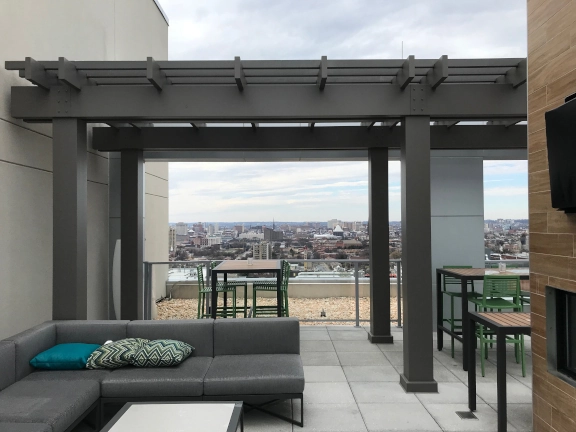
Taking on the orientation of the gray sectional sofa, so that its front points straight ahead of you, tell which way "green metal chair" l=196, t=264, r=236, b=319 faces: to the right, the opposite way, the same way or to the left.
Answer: to the left

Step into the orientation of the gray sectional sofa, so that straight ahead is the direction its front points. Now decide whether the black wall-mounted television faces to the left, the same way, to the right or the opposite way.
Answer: to the right

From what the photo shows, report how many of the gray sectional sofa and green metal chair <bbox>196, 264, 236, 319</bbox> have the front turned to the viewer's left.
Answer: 0

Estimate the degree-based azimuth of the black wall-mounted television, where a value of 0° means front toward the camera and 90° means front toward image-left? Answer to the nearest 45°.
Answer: approximately 45°

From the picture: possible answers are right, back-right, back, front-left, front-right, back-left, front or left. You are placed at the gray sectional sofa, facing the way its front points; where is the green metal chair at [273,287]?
back-left

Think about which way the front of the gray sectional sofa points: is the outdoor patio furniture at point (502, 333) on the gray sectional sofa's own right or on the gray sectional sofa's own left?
on the gray sectional sofa's own left

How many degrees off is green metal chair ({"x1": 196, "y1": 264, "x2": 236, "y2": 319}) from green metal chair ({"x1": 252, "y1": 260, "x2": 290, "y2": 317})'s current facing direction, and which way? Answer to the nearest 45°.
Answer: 0° — it already faces it

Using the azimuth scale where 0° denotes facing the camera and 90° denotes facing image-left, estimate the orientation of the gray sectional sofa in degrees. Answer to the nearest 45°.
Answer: approximately 0°

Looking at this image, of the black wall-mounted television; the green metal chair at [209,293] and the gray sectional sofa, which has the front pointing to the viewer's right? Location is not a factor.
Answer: the green metal chair

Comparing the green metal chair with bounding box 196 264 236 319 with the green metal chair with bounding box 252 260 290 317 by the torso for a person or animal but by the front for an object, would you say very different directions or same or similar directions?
very different directions

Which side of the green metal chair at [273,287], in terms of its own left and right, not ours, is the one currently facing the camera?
left

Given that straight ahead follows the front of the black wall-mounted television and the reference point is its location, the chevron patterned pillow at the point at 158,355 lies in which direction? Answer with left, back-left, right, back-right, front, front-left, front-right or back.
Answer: front-right

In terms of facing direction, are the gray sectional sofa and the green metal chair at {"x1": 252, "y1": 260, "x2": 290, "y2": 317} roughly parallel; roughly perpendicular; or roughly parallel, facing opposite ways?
roughly perpendicular

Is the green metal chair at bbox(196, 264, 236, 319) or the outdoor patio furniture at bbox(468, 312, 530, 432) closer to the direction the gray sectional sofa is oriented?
the outdoor patio furniture

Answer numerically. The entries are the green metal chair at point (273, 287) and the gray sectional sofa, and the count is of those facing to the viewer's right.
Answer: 0

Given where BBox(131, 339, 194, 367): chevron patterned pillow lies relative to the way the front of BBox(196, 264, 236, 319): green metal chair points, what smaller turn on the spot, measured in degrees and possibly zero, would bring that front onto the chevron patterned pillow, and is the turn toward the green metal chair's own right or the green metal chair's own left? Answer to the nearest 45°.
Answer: approximately 90° to the green metal chair's own right

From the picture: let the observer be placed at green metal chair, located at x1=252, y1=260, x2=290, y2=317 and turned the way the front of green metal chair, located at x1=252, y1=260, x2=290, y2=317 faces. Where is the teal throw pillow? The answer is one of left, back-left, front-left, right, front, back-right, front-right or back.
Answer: front-left
